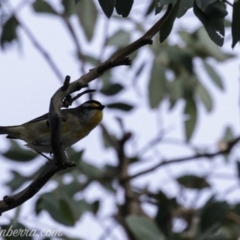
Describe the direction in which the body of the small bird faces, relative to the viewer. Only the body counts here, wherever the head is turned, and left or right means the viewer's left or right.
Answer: facing to the right of the viewer

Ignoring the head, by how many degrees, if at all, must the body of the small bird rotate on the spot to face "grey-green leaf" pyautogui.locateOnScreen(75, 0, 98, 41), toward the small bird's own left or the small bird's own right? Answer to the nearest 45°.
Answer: approximately 45° to the small bird's own left

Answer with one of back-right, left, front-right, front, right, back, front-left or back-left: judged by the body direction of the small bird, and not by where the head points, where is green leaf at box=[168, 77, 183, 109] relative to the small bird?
front-left
